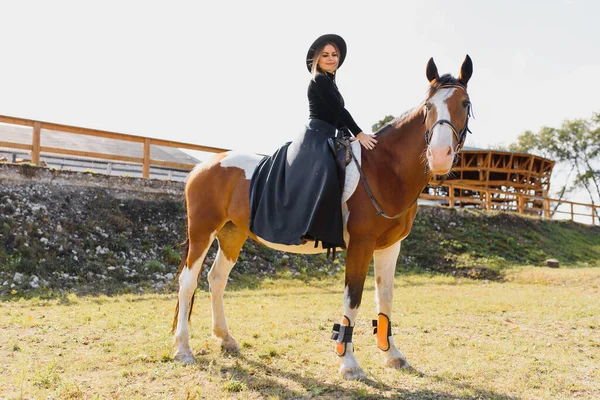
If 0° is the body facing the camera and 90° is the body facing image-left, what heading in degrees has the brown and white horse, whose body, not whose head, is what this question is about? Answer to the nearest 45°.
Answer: approximately 315°

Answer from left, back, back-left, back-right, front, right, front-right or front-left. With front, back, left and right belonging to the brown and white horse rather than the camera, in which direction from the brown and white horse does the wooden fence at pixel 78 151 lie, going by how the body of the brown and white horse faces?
back
